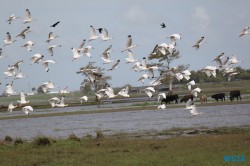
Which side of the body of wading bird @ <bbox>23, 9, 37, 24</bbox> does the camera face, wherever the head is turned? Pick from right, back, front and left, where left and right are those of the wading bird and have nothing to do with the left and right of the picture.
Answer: right
